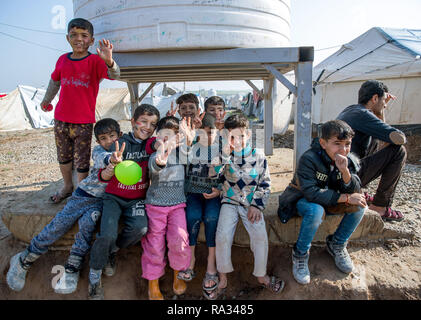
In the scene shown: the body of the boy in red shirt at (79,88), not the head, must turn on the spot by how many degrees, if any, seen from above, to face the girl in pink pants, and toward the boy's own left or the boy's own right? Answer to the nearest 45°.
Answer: approximately 45° to the boy's own left

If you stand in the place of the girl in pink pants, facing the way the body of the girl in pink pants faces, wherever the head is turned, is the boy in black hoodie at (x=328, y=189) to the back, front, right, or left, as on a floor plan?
left

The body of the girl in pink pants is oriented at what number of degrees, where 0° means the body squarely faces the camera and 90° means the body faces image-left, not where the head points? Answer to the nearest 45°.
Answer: approximately 0°

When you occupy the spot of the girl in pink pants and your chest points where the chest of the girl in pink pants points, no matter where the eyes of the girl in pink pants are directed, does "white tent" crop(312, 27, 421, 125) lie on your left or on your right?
on your left

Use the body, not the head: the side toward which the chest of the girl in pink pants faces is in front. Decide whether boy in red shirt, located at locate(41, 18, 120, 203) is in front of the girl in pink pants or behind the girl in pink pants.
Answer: behind

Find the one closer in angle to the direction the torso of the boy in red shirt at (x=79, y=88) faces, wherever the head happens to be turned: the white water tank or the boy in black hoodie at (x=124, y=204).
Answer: the boy in black hoodie

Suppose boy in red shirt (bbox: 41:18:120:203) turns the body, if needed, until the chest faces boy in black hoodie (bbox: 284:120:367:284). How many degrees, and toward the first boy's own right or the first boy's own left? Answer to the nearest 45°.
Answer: approximately 45° to the first boy's own left

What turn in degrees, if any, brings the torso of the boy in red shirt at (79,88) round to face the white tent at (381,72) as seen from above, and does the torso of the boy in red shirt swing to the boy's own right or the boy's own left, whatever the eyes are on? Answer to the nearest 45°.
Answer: approximately 90° to the boy's own left

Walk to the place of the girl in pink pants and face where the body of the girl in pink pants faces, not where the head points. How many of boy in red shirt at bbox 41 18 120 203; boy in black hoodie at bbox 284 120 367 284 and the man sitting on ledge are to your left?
2
